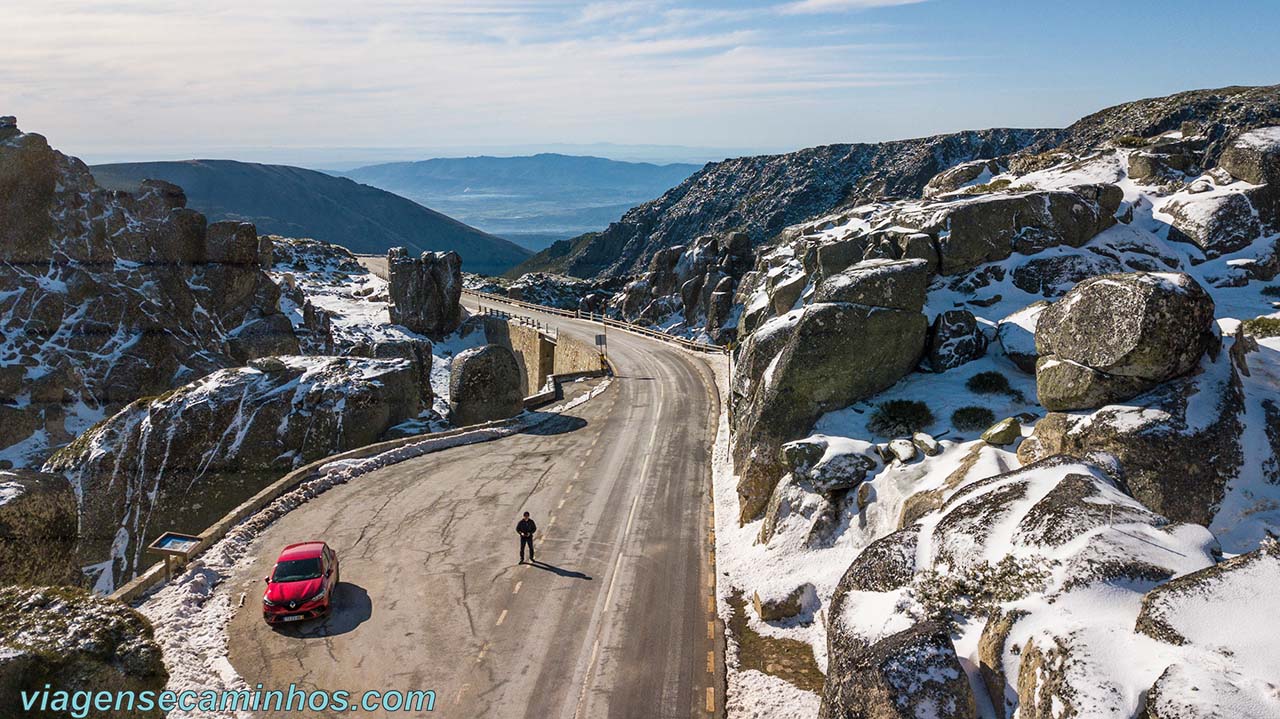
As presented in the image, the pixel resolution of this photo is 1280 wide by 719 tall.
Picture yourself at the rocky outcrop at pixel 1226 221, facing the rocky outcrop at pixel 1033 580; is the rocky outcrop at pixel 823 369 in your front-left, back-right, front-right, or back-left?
front-right

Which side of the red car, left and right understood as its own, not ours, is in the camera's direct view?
front

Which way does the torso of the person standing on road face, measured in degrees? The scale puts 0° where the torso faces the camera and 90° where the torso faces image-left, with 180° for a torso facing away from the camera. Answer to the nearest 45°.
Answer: approximately 0°

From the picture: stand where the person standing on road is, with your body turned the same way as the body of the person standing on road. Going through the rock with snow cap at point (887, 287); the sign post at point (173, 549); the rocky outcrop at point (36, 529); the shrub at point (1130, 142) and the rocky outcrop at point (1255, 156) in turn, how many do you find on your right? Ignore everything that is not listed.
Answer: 2

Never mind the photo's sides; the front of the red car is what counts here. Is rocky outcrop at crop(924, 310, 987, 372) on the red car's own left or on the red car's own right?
on the red car's own left

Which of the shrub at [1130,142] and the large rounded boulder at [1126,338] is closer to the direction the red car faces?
the large rounded boulder

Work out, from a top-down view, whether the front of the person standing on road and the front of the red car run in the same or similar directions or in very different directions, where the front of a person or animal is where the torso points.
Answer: same or similar directions

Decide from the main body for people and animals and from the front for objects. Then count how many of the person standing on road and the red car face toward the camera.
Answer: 2

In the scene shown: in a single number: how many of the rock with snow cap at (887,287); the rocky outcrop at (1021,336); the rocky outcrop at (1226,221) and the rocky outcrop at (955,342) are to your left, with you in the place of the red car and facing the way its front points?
4

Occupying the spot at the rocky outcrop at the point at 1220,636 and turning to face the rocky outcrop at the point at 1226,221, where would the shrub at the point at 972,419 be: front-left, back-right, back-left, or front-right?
front-left

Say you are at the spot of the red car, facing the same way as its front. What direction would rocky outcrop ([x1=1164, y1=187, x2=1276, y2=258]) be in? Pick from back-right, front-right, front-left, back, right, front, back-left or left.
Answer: left

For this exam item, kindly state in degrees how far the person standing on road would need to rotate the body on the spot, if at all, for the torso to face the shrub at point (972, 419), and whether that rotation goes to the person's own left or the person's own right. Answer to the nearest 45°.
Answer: approximately 90° to the person's own left

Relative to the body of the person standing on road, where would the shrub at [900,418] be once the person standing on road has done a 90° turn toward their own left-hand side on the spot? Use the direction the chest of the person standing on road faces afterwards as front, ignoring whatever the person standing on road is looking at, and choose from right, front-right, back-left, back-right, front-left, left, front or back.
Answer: front

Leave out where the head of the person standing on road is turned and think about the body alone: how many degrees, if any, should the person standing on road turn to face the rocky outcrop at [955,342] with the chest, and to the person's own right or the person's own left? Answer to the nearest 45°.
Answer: approximately 90° to the person's own left
